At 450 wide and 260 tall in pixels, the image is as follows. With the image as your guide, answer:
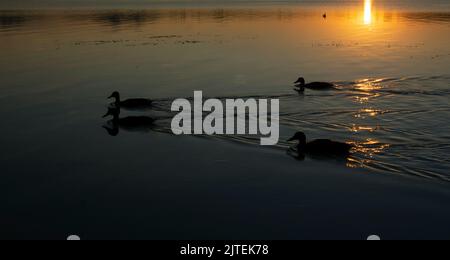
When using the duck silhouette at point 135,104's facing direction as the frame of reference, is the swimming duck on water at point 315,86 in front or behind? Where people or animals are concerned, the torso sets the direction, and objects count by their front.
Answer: behind

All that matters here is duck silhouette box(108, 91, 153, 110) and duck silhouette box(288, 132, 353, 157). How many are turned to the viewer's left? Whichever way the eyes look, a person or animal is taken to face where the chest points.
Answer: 2

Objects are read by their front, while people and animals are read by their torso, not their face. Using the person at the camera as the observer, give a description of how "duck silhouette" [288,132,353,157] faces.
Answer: facing to the left of the viewer

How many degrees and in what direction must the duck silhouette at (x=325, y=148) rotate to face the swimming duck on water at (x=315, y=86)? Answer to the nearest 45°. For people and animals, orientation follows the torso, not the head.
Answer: approximately 90° to its right

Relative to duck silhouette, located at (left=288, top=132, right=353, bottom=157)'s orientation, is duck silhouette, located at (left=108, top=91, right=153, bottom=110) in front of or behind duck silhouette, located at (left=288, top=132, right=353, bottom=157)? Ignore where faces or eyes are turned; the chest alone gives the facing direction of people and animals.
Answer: in front

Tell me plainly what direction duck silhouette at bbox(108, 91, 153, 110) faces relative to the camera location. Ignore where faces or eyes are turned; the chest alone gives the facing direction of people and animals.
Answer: facing to the left of the viewer

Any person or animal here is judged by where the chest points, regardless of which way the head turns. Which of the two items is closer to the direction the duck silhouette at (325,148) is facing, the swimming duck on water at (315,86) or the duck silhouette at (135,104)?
the duck silhouette
